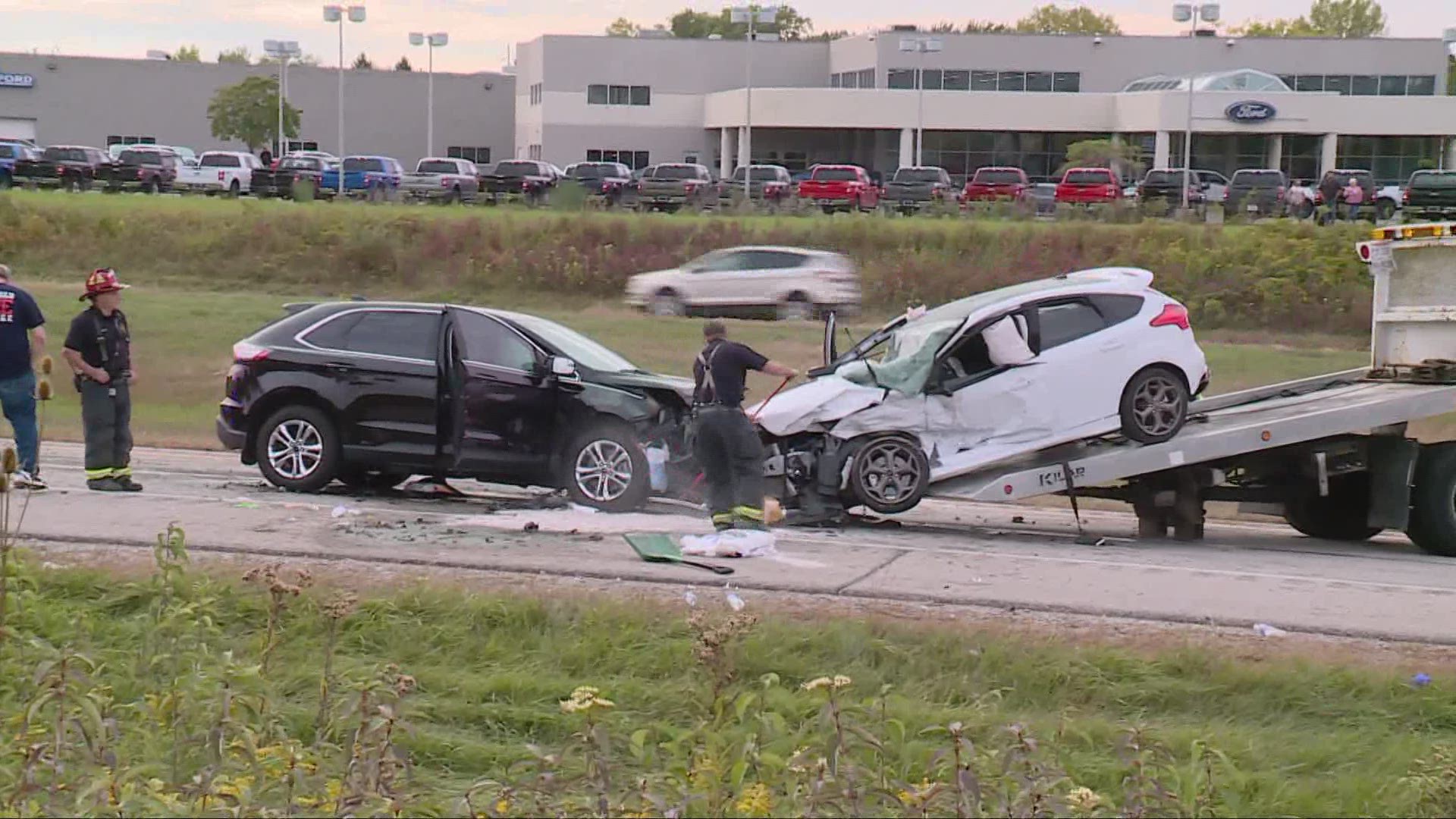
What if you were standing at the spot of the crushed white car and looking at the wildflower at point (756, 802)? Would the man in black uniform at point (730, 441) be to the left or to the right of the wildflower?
right

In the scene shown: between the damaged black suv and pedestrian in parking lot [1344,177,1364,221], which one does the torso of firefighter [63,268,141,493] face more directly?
the damaged black suv

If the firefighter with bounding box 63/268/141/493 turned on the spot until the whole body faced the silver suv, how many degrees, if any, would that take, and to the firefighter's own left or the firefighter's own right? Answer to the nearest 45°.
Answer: approximately 90° to the firefighter's own left

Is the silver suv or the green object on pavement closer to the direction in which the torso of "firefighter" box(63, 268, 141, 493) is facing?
the green object on pavement

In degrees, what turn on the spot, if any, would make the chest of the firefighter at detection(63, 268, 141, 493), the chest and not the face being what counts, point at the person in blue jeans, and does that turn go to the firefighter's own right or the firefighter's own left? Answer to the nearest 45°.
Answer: approximately 180°

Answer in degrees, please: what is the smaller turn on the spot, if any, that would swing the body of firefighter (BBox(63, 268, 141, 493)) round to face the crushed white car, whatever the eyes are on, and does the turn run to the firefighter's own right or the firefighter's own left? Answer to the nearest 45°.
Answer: approximately 45° to the firefighter's own left

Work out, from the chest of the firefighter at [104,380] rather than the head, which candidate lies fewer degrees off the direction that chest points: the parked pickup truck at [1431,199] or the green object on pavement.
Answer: the green object on pavement

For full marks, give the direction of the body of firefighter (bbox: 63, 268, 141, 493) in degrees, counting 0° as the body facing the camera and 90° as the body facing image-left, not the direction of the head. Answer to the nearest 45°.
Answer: approximately 315°

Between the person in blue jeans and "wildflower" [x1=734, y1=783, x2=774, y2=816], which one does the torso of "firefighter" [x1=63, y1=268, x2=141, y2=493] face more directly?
the wildflower

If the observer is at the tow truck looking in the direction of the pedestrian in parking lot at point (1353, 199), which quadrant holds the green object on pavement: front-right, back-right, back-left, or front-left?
back-left
